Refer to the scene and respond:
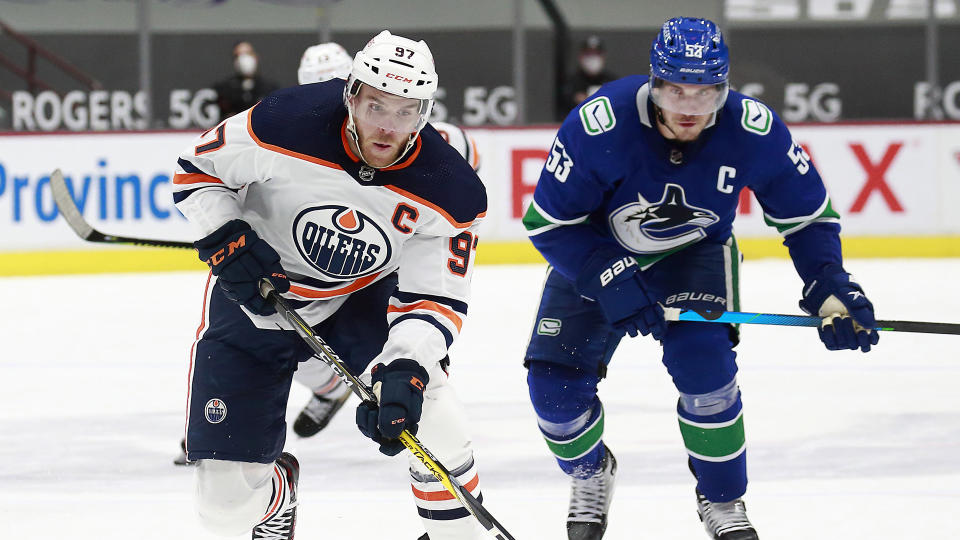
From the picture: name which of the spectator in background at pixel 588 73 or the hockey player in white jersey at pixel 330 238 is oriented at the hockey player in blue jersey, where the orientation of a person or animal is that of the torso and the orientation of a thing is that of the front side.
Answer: the spectator in background

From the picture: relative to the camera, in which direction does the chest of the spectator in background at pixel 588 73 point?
toward the camera

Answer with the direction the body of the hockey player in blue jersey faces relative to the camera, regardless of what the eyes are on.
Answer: toward the camera

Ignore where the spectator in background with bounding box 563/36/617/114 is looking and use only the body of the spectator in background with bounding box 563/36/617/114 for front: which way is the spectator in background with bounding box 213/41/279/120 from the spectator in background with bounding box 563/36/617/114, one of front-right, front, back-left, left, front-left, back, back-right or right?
right

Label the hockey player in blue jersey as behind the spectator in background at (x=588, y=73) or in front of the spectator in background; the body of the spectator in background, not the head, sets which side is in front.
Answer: in front

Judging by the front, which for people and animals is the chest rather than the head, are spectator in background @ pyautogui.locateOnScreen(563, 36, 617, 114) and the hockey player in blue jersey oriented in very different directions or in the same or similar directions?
same or similar directions

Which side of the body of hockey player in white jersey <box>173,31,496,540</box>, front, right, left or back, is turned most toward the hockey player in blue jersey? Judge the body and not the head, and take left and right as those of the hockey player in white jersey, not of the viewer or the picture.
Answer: left

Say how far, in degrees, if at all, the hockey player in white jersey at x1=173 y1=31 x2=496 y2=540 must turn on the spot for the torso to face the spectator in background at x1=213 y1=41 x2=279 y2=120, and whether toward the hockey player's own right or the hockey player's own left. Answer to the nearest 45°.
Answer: approximately 180°

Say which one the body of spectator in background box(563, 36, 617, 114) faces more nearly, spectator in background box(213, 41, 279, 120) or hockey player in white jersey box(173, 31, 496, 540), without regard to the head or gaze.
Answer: the hockey player in white jersey

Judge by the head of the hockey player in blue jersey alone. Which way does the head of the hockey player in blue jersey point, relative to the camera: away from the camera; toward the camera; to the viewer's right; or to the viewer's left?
toward the camera

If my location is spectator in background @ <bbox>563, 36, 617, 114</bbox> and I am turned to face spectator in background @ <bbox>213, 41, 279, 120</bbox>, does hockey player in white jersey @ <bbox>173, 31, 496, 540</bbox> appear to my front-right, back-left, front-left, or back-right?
front-left

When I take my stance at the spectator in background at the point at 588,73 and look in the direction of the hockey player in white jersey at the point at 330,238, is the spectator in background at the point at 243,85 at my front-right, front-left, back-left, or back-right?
front-right

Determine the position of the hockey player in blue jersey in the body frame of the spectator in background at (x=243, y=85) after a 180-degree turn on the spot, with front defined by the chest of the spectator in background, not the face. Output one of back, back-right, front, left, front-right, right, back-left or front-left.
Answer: back

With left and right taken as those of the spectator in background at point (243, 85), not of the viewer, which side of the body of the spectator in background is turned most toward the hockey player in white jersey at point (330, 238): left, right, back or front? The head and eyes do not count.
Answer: front
